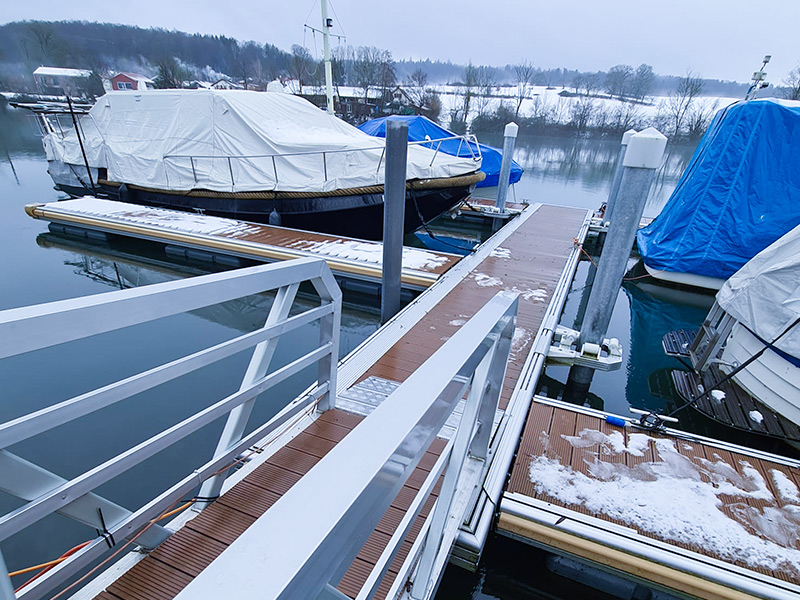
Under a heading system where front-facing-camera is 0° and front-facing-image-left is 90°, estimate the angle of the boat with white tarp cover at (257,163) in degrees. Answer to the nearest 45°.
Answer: approximately 315°

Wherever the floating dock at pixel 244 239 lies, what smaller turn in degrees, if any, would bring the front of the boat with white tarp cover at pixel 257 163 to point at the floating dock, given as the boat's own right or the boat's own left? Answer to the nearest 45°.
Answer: approximately 45° to the boat's own right

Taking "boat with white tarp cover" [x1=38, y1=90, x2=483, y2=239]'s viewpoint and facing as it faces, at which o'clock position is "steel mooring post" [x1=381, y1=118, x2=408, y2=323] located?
The steel mooring post is roughly at 1 o'clock from the boat with white tarp cover.

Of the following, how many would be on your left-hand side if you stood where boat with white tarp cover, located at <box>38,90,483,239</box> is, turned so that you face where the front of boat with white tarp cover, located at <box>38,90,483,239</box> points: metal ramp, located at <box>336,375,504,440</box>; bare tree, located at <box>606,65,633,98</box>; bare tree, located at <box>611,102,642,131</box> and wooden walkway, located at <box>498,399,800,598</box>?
2

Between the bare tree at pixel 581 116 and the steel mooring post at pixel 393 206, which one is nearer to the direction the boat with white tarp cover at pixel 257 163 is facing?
the steel mooring post

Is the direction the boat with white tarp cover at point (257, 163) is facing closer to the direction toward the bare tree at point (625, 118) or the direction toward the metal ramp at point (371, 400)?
the metal ramp

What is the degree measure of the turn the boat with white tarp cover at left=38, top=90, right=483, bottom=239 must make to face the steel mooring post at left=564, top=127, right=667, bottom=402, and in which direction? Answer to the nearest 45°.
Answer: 0° — it already faces it

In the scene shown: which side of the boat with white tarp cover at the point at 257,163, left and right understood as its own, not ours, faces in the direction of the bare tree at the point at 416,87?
left

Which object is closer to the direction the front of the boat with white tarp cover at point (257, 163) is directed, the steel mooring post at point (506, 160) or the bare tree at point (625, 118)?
the steel mooring post

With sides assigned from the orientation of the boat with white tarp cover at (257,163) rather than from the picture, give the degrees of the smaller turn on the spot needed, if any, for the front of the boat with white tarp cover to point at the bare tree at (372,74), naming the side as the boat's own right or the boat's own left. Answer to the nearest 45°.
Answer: approximately 135° to the boat's own left

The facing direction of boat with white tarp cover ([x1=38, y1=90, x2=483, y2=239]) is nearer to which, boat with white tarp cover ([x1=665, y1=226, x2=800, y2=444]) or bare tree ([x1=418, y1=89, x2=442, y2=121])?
the boat with white tarp cover

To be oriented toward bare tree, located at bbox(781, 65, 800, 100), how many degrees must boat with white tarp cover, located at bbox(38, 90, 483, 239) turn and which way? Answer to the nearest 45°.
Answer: approximately 45° to its left

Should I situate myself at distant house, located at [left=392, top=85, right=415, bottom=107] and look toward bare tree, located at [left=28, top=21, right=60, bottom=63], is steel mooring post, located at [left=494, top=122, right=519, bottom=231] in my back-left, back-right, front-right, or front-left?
back-left

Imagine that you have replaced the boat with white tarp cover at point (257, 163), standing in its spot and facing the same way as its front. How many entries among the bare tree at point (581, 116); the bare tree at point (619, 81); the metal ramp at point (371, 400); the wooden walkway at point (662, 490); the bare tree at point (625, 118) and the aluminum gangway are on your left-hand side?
3

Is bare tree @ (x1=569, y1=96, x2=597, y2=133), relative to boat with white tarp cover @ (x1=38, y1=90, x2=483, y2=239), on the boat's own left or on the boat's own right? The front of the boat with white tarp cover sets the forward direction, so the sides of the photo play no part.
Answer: on the boat's own left
